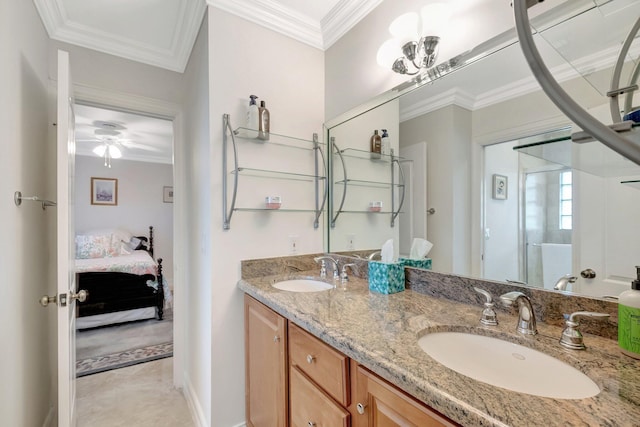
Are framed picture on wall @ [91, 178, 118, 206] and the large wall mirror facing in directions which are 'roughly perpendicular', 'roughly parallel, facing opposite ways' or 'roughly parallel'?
roughly perpendicular

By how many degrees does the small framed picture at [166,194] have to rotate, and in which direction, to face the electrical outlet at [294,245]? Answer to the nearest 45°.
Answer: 0° — it already faces it

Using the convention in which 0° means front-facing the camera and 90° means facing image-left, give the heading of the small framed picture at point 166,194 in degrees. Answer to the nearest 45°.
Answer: approximately 0°

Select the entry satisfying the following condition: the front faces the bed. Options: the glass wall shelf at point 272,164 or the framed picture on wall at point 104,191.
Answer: the framed picture on wall

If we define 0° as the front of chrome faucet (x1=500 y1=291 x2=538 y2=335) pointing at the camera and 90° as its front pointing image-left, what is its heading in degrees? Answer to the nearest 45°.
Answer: approximately 45°

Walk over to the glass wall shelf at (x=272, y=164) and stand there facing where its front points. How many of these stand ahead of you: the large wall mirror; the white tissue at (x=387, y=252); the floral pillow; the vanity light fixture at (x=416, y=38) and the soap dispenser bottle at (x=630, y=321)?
4

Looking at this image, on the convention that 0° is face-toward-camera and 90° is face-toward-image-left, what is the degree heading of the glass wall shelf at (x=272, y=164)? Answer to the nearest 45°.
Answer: approximately 315°

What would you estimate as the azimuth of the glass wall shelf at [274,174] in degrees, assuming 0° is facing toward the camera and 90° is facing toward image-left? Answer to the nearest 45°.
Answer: approximately 0°

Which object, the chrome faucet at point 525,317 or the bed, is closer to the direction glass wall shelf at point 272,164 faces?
the chrome faucet

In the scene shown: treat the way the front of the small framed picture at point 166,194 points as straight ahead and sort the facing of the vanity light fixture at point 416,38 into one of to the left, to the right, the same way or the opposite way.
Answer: to the right
